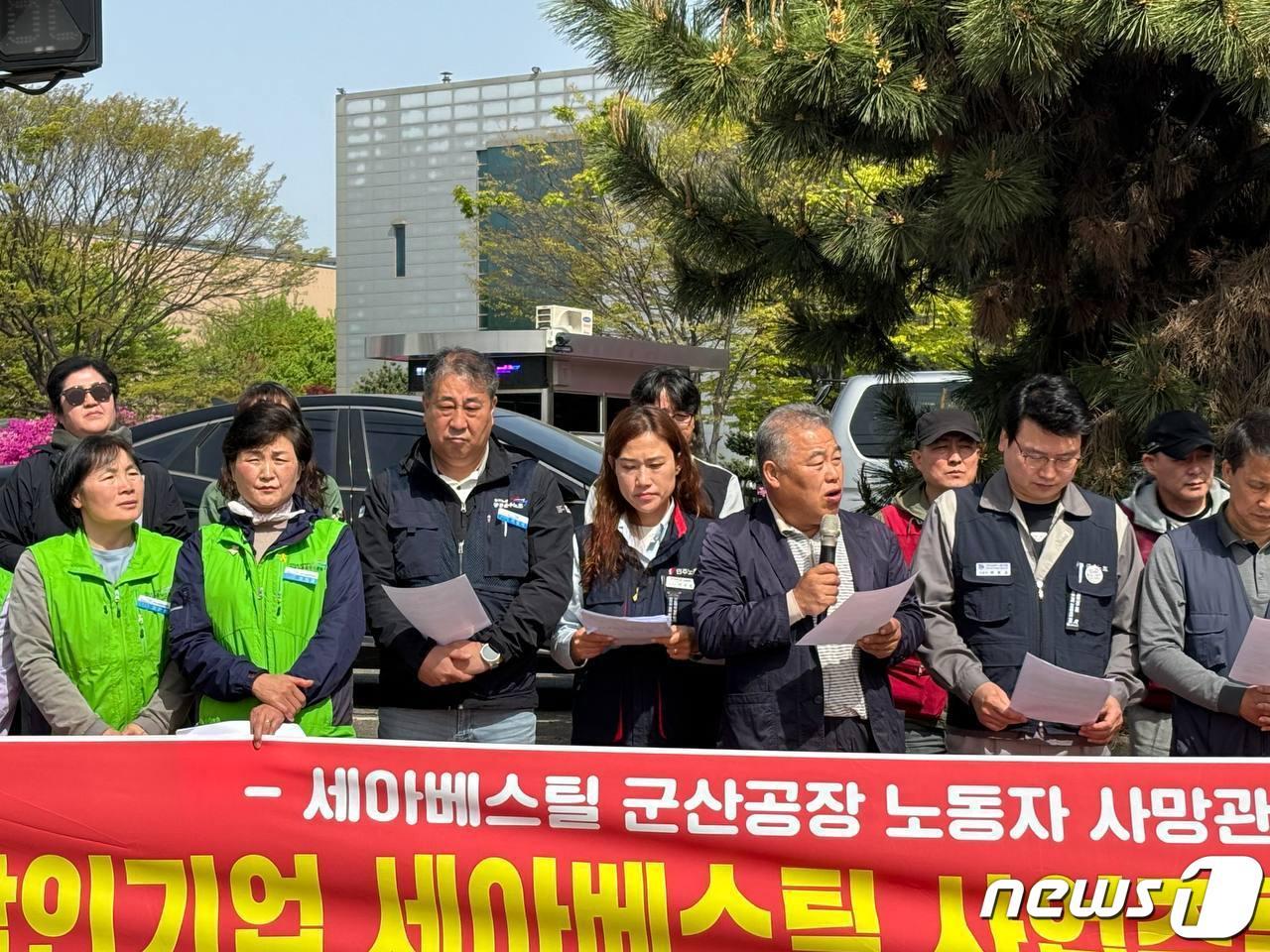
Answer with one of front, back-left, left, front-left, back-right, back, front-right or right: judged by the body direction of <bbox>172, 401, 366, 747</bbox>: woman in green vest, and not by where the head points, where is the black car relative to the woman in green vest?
back

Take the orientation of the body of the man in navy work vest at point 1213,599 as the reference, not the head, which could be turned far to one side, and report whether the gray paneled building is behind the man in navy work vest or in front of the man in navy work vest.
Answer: behind

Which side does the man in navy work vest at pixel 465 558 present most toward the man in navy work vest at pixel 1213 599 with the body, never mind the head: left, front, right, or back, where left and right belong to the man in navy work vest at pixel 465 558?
left

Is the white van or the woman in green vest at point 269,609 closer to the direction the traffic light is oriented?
the woman in green vest

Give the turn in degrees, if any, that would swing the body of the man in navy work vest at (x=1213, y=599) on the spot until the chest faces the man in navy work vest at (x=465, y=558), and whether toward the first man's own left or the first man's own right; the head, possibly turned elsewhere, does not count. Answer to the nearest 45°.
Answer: approximately 90° to the first man's own right

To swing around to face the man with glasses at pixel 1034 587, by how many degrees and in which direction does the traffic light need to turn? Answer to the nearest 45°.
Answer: approximately 45° to its left

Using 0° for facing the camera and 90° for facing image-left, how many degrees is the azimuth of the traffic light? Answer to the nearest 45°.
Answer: approximately 0°
